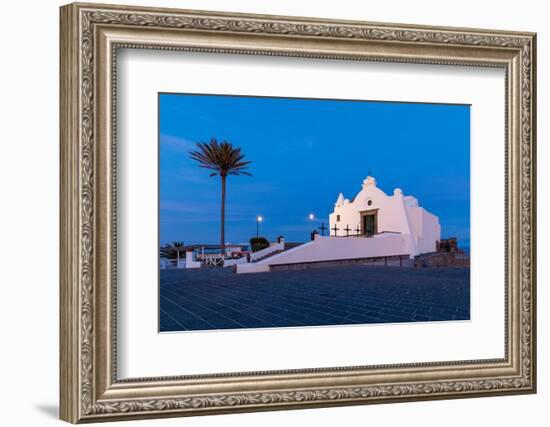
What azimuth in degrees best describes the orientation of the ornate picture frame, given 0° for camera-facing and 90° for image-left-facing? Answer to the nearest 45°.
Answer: approximately 315°
